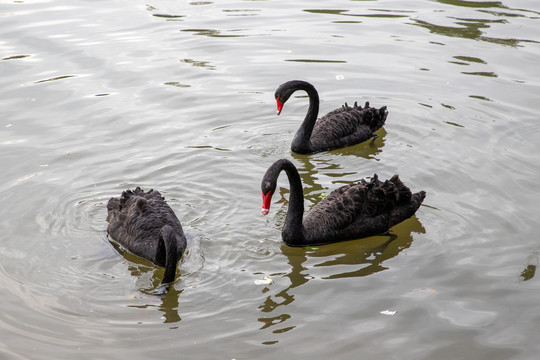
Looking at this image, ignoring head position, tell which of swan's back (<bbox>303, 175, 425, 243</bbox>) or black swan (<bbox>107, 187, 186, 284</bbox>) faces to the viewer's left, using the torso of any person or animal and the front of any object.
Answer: the swan's back

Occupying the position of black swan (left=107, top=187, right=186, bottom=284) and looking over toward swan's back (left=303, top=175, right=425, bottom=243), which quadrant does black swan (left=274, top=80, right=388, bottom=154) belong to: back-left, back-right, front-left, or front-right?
front-left

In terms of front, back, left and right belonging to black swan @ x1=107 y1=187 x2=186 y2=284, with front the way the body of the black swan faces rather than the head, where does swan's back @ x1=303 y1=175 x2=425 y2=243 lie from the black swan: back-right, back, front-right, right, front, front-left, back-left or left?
front-left

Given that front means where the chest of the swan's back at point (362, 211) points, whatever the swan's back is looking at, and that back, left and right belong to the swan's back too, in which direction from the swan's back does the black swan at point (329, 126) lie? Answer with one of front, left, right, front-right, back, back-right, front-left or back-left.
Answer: right

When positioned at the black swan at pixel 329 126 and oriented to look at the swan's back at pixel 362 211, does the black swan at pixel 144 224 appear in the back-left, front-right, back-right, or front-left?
front-right

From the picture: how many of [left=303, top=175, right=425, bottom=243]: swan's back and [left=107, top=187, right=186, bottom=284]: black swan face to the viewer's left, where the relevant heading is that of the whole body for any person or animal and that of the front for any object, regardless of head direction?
1

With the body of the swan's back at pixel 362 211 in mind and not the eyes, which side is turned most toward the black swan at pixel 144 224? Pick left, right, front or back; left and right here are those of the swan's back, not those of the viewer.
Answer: front

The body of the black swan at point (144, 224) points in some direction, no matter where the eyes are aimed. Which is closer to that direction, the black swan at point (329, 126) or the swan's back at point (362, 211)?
the swan's back

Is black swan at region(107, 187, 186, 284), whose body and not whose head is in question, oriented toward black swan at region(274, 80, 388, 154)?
no

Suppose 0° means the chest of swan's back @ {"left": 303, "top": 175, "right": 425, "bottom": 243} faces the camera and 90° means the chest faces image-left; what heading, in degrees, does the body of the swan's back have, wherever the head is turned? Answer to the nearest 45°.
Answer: approximately 90°
